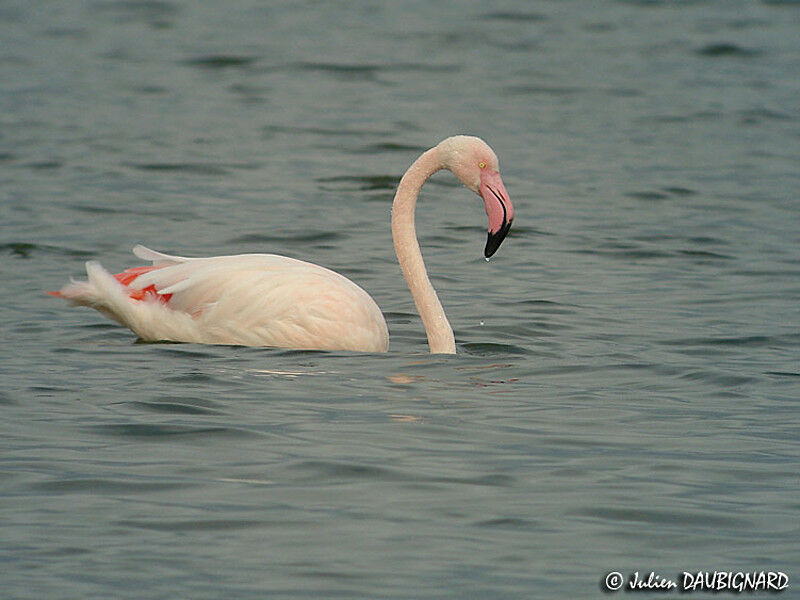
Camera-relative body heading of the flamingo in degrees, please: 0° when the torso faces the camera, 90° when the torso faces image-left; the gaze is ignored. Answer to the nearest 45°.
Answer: approximately 270°
